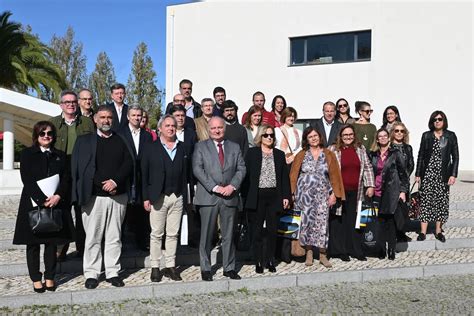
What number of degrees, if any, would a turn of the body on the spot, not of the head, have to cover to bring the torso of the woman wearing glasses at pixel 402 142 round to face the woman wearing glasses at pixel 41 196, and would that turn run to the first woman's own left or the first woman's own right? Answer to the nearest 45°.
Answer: approximately 45° to the first woman's own right

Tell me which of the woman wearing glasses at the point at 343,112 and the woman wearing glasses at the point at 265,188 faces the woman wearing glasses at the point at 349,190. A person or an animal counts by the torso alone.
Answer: the woman wearing glasses at the point at 343,112

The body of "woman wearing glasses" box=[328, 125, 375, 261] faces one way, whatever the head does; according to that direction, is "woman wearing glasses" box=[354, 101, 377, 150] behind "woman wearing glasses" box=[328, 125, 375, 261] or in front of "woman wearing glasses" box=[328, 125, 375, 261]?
behind

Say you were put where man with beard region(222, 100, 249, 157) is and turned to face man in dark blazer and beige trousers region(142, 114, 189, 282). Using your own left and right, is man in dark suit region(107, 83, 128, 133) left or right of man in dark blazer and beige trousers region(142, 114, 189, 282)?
right

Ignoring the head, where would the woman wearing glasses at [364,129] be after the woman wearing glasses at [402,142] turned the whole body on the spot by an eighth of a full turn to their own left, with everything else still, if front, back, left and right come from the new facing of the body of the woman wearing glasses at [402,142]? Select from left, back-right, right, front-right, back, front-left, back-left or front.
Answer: back

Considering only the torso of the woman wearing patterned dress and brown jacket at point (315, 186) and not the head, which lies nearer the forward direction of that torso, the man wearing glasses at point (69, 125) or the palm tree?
the man wearing glasses

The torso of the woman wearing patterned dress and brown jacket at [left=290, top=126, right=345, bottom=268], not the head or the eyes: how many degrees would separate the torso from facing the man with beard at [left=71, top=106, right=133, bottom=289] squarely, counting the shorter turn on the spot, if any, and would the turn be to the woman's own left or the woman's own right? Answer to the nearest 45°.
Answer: approximately 45° to the woman's own right

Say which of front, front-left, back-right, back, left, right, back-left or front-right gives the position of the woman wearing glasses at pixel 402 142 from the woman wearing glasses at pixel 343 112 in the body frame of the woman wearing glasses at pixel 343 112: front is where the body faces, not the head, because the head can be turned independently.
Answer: front-left

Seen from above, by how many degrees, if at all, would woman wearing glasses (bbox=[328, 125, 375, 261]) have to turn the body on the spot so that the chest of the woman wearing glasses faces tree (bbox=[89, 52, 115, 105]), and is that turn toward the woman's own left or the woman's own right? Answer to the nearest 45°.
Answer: approximately 135° to the woman's own right

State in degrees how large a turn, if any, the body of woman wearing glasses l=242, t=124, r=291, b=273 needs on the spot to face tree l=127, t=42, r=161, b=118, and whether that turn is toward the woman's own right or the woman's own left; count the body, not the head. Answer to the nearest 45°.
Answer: approximately 180°
